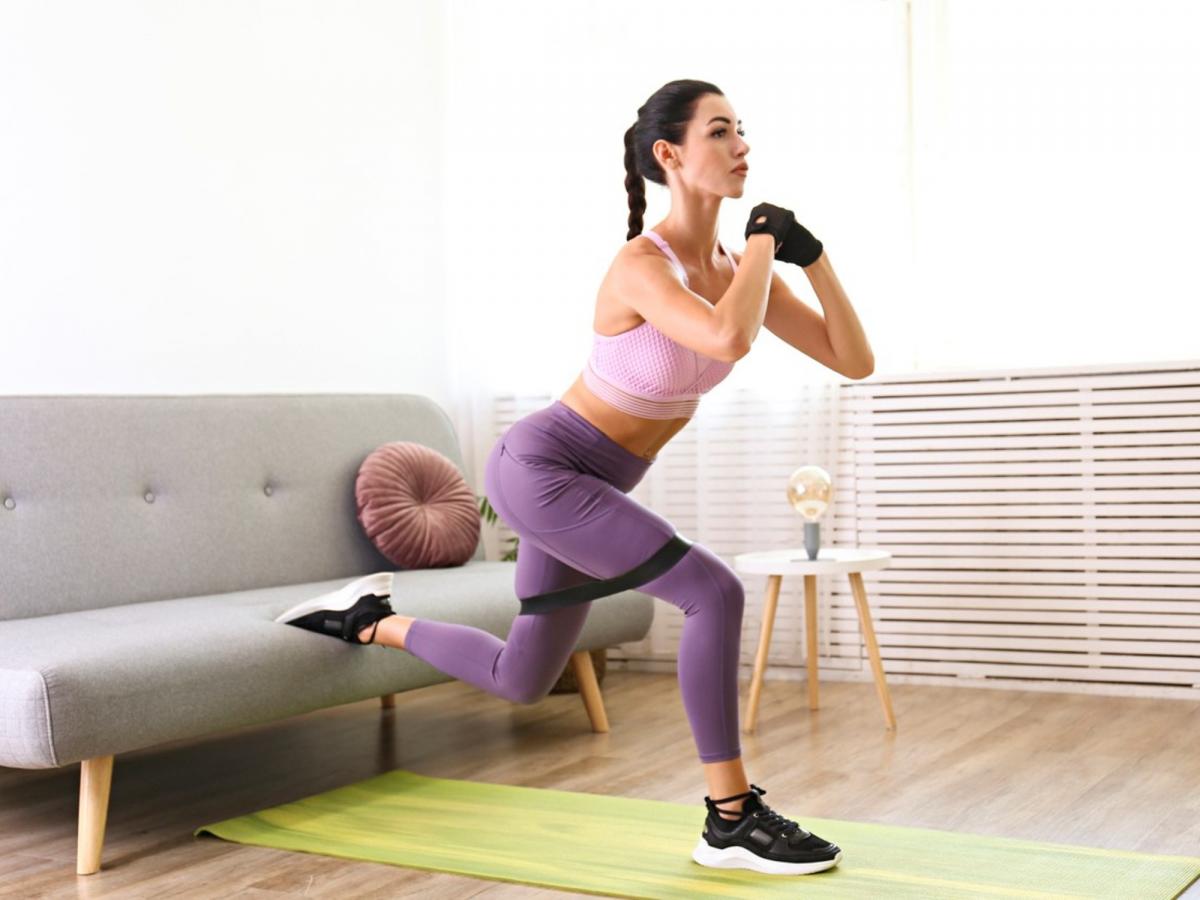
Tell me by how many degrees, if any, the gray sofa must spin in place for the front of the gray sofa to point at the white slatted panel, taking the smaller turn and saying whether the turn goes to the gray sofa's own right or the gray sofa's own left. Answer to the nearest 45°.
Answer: approximately 45° to the gray sofa's own left

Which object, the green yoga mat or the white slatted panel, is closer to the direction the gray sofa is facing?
the green yoga mat

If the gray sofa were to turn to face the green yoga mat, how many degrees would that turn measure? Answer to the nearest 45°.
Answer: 0° — it already faces it

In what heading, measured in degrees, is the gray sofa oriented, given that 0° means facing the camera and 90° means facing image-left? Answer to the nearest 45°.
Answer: approximately 315°

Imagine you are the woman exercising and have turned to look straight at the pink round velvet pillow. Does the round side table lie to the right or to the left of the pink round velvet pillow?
right

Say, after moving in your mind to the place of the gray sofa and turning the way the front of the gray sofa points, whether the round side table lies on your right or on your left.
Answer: on your left

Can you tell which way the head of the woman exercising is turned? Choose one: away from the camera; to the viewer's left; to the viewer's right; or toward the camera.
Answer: to the viewer's right
